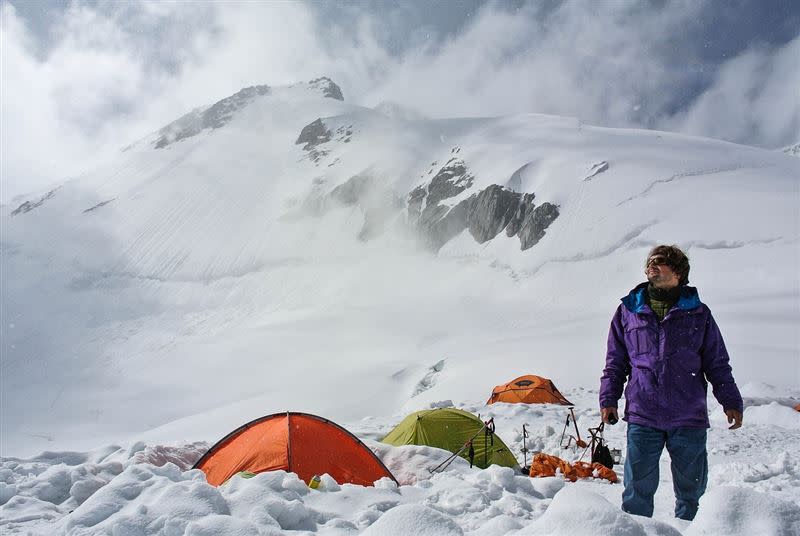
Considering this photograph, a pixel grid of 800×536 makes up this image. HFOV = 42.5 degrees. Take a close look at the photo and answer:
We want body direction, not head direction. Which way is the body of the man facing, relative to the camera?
toward the camera

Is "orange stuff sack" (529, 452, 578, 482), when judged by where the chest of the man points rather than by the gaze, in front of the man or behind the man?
behind

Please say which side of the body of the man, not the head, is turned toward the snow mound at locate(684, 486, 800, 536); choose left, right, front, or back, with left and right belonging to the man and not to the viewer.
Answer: front

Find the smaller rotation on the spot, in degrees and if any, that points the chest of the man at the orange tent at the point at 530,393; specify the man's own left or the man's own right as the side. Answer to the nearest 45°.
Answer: approximately 180°

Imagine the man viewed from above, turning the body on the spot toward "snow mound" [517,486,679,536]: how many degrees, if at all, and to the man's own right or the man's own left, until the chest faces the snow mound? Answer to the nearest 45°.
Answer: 0° — they already face it

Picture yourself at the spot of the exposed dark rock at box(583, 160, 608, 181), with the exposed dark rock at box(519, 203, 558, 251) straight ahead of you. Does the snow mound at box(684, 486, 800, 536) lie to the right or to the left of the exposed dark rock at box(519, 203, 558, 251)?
left

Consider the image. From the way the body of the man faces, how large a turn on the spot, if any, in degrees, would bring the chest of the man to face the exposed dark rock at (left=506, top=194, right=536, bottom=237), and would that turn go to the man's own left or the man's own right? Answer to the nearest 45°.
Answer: approximately 180°

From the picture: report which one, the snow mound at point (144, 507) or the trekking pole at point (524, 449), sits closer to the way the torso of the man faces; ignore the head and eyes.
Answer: the snow mound
